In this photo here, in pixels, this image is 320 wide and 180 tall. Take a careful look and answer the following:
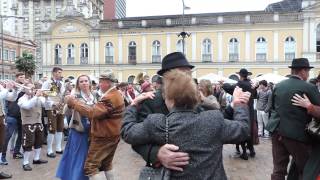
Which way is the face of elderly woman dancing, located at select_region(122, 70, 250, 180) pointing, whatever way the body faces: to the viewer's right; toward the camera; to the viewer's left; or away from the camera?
away from the camera

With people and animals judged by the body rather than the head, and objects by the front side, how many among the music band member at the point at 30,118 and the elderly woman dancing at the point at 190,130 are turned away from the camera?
1

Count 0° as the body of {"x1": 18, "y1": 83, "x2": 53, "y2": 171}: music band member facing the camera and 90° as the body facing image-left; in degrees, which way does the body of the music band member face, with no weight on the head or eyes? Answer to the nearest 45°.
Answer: approximately 315°

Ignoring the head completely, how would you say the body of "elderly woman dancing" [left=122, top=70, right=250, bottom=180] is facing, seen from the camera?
away from the camera

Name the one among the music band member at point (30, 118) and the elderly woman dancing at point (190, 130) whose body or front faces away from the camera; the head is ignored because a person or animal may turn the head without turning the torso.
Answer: the elderly woman dancing

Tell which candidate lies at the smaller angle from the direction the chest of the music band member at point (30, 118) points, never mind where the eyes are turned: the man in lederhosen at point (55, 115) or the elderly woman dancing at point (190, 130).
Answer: the elderly woman dancing

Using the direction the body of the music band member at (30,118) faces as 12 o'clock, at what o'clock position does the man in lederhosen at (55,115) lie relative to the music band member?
The man in lederhosen is roughly at 8 o'clock from the music band member.
